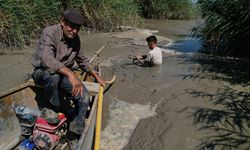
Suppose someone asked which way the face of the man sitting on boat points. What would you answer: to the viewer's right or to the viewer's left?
to the viewer's right

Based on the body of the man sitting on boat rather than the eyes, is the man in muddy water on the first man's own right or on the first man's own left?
on the first man's own left

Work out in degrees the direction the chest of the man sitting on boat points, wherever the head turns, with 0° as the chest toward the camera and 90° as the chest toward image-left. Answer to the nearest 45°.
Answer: approximately 315°
